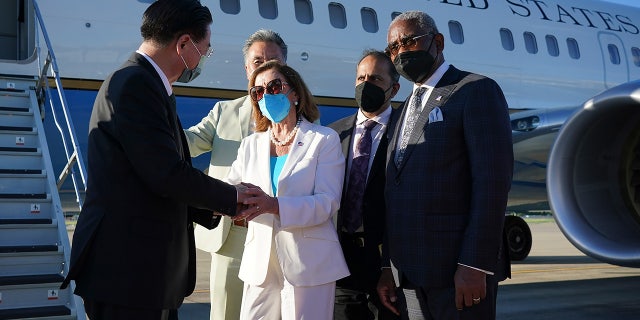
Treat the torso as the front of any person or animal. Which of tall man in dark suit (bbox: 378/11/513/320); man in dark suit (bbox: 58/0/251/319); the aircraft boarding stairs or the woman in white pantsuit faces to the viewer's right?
the man in dark suit

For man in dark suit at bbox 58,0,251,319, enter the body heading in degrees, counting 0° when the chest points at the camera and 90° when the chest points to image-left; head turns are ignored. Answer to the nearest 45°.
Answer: approximately 270°

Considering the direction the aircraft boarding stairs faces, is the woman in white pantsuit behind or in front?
in front

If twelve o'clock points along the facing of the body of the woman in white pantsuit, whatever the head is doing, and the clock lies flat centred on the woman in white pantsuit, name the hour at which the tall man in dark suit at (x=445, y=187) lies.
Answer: The tall man in dark suit is roughly at 8 o'clock from the woman in white pantsuit.

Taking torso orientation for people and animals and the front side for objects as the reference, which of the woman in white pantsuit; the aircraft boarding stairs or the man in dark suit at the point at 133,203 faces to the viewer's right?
the man in dark suit

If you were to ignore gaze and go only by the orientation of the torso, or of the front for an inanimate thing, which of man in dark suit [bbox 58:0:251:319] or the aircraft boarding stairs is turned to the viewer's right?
the man in dark suit

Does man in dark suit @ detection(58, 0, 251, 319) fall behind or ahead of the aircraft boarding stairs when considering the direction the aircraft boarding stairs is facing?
ahead

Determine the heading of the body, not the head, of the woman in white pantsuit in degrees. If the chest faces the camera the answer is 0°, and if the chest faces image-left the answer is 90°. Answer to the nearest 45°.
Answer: approximately 45°

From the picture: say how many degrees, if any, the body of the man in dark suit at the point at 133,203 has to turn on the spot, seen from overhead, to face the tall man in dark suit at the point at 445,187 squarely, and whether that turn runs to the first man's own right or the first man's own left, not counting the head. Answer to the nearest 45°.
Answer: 0° — they already face them
